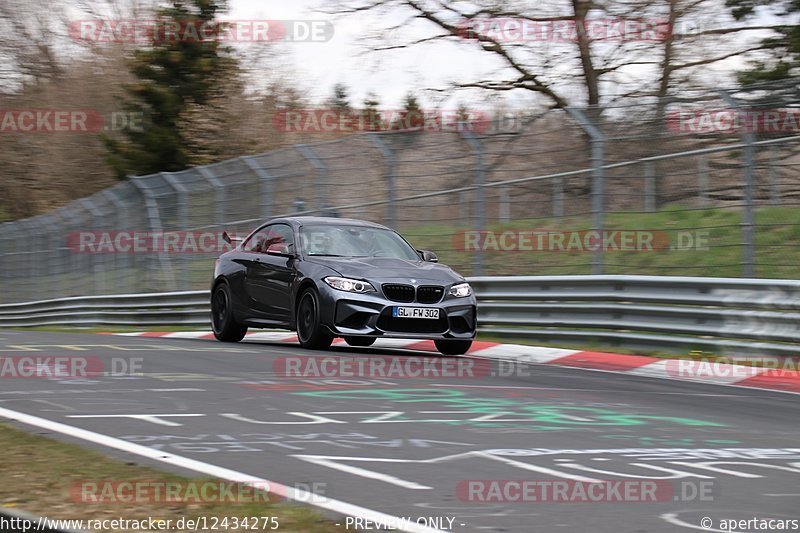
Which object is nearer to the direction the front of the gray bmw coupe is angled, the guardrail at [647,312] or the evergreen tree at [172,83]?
the guardrail

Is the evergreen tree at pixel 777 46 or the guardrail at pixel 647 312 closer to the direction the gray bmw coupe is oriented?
the guardrail

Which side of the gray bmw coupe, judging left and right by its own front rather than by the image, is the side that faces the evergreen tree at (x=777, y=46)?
left

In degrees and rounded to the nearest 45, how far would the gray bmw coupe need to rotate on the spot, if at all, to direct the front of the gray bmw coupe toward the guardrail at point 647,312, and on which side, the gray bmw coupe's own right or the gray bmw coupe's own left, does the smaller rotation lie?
approximately 45° to the gray bmw coupe's own left

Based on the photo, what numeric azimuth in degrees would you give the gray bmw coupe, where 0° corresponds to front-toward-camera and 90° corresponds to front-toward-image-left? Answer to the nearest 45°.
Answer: approximately 315°

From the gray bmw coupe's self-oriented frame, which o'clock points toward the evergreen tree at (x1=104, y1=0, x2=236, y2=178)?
The evergreen tree is roughly at 7 o'clock from the gray bmw coupe.
